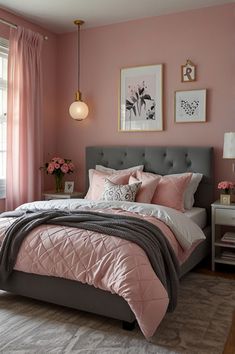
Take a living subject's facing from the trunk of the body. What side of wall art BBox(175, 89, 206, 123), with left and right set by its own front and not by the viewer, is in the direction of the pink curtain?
right

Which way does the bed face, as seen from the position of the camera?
facing the viewer and to the left of the viewer

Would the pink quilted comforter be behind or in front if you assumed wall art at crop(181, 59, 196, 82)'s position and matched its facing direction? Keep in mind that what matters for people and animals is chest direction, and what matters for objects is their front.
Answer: in front

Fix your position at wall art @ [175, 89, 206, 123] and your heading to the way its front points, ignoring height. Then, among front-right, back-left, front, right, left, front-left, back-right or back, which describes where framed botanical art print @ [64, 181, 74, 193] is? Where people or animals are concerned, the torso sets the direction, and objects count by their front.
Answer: right

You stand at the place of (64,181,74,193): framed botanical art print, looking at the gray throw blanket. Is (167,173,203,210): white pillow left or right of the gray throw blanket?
left

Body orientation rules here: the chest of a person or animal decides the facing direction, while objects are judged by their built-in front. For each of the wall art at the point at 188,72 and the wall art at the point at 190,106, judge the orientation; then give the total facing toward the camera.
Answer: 2

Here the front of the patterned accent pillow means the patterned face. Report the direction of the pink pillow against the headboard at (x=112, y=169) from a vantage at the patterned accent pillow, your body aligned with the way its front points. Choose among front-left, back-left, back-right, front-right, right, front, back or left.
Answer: back

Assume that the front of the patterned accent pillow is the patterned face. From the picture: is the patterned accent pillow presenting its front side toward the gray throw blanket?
yes
